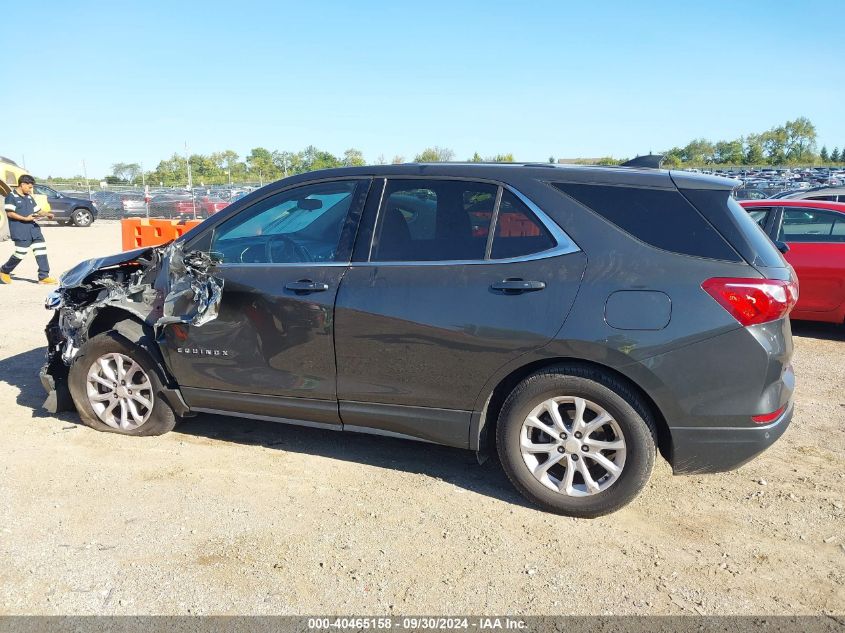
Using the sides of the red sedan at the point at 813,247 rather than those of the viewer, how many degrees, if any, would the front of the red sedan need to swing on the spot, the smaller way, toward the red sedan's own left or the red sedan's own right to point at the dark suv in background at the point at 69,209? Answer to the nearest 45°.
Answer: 0° — it already faces it

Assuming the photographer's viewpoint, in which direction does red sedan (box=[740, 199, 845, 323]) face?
facing to the left of the viewer
